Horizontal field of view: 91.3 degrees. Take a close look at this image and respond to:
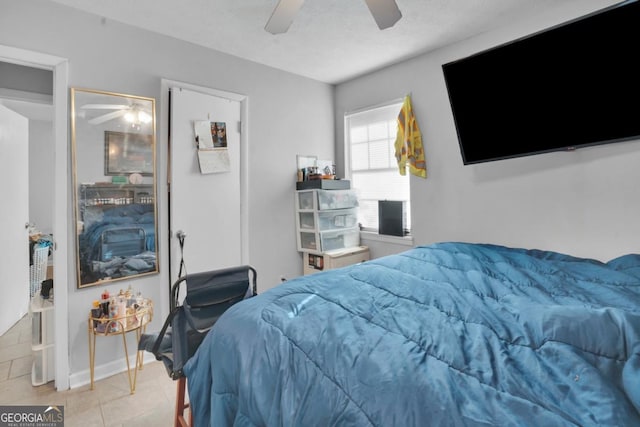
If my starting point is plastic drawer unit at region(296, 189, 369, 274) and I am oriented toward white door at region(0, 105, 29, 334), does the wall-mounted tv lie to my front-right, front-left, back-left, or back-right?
back-left

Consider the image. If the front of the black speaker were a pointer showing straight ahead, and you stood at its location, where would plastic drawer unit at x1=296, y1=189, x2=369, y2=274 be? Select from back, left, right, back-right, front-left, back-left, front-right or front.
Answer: right

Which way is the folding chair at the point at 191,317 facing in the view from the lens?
facing away from the viewer and to the left of the viewer

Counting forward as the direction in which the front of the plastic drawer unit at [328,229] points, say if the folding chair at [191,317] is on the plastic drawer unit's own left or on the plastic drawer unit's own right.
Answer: on the plastic drawer unit's own right

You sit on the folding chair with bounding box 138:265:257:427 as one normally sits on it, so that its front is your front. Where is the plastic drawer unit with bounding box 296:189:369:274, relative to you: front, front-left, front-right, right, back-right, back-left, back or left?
right

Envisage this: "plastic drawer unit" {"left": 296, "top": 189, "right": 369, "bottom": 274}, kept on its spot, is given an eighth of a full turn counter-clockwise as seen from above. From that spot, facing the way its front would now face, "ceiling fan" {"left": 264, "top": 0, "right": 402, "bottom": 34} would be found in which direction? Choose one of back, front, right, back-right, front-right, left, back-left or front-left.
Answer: right

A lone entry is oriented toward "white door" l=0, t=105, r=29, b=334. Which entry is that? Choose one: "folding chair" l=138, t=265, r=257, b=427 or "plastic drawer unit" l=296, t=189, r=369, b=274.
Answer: the folding chair

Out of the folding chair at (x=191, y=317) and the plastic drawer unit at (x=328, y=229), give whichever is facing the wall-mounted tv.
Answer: the plastic drawer unit

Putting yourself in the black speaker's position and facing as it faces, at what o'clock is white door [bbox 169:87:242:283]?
The white door is roughly at 2 o'clock from the black speaker.

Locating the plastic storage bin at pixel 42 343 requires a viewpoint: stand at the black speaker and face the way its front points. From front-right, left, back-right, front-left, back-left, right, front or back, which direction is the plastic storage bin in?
front-right

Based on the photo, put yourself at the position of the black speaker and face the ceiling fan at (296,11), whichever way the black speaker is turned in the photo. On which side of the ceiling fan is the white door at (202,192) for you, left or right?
right

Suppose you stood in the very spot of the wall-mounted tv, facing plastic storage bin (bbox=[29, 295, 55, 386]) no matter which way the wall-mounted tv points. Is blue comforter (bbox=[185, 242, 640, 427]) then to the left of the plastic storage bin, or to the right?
left

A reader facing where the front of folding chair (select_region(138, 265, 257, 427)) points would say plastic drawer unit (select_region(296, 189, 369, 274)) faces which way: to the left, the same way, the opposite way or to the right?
the opposite way

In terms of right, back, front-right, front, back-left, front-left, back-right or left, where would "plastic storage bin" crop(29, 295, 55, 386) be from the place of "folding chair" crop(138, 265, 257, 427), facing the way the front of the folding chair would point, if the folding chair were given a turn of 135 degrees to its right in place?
back-left

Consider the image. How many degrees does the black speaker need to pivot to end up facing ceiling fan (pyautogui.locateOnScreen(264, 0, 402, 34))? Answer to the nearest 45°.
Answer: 0° — it already faces it

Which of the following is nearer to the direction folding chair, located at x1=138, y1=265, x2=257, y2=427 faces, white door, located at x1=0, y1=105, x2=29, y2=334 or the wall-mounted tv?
the white door

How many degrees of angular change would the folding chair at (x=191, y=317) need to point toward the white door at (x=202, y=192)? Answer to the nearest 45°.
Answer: approximately 45° to its right

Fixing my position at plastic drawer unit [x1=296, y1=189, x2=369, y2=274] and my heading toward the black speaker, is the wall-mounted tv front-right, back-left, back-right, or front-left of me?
front-right

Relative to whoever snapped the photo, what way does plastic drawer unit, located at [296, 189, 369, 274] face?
facing the viewer and to the right of the viewer

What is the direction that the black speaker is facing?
toward the camera
